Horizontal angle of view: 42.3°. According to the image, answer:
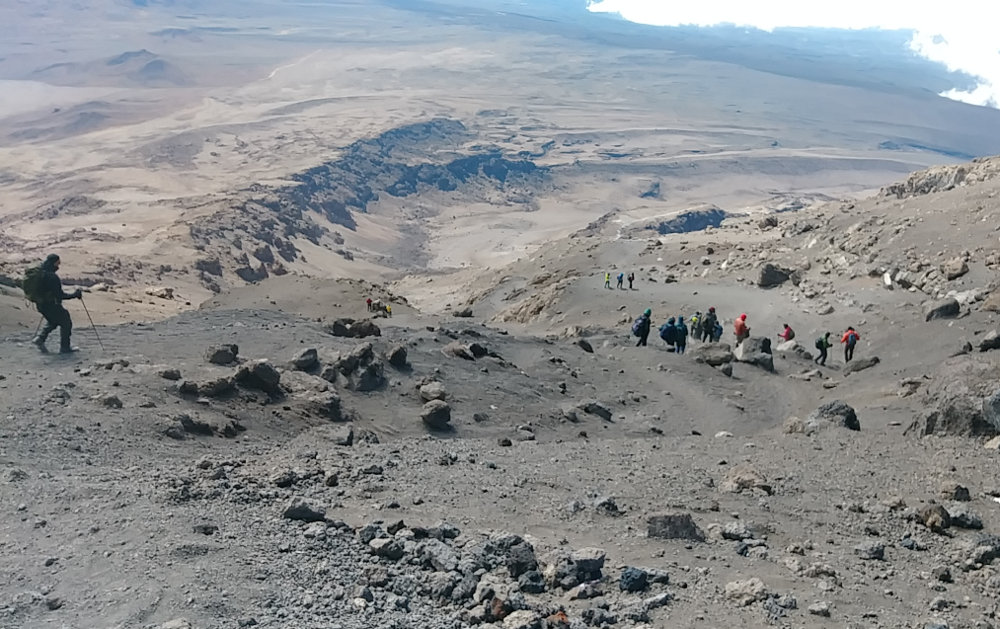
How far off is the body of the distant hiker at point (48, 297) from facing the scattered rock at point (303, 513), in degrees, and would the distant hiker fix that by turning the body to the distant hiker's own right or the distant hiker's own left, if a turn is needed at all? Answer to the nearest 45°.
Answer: approximately 90° to the distant hiker's own right

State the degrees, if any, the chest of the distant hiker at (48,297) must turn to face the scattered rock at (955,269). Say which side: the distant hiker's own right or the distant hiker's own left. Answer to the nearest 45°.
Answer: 0° — they already face it

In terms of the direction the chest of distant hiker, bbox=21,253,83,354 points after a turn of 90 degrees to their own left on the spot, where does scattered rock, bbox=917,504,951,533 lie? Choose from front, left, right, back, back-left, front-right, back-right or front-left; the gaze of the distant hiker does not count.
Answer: back-right

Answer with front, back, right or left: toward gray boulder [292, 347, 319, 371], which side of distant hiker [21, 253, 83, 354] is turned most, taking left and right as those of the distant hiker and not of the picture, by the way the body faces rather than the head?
front

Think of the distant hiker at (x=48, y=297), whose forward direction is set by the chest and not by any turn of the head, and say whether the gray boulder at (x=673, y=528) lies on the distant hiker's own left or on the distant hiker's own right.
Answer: on the distant hiker's own right

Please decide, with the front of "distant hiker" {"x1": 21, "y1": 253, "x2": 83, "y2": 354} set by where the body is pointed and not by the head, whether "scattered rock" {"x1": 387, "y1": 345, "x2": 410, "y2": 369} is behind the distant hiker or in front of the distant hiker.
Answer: in front

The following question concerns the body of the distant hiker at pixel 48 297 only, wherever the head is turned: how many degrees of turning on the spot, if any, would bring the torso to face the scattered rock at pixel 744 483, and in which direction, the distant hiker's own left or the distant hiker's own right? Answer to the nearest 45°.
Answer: approximately 45° to the distant hiker's own right

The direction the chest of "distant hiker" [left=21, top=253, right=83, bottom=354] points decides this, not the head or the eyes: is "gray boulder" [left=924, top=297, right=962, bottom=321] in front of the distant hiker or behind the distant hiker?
in front

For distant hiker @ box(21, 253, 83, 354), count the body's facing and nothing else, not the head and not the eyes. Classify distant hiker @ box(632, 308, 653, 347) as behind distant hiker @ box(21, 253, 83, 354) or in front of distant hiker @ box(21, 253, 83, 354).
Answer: in front

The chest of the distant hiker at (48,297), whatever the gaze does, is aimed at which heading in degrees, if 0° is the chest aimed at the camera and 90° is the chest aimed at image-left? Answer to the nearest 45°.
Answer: approximately 270°
